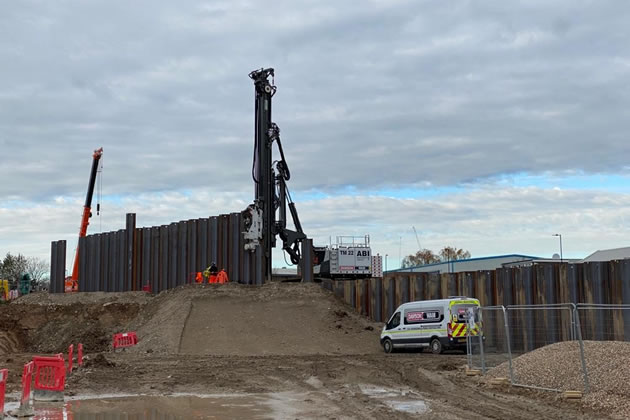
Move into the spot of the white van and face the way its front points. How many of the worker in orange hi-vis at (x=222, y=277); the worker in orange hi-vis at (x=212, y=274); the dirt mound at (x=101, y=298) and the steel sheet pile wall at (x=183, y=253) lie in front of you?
4

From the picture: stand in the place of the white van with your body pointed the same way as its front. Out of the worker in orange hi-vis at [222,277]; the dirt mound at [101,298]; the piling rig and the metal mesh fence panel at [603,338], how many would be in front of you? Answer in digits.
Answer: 3

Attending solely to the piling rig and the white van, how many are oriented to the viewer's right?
0

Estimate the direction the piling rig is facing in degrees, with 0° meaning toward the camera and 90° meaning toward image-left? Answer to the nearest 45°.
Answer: approximately 90°

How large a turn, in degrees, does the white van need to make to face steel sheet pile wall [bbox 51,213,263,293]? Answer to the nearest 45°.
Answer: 0° — it already faces it

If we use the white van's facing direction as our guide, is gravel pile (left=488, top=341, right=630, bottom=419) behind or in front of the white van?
behind

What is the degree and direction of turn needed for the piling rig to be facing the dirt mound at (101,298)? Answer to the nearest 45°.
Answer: approximately 45° to its right

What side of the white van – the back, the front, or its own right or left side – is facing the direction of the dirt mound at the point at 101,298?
front

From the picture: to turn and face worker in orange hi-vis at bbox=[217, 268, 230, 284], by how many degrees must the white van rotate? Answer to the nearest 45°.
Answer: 0° — it already faces them

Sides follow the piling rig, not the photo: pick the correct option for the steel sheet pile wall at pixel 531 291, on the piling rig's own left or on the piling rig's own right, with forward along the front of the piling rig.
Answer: on the piling rig's own left

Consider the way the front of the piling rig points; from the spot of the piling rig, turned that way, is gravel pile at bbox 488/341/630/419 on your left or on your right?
on your left

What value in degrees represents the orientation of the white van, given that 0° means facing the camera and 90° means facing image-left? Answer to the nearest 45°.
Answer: approximately 135°

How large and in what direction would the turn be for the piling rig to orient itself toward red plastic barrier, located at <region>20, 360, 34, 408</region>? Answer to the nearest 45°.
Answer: approximately 90° to its left

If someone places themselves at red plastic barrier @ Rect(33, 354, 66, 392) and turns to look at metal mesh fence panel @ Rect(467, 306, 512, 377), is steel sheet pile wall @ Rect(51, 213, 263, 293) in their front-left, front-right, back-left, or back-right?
front-left

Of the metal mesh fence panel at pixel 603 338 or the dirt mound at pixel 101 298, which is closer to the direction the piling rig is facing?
the dirt mound

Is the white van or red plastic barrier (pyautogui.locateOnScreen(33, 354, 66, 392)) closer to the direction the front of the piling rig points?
the red plastic barrier

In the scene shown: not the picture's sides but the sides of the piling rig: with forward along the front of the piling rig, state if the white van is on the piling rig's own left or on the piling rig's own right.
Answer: on the piling rig's own left
